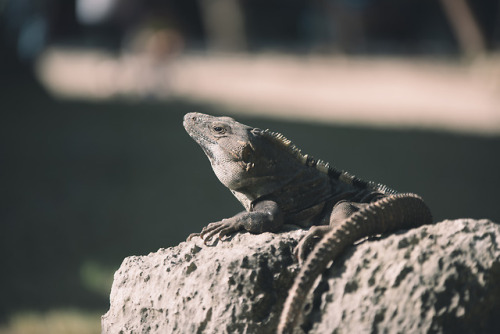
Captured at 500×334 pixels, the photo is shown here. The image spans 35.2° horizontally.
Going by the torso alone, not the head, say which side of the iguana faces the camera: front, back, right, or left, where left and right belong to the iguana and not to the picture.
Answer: left
